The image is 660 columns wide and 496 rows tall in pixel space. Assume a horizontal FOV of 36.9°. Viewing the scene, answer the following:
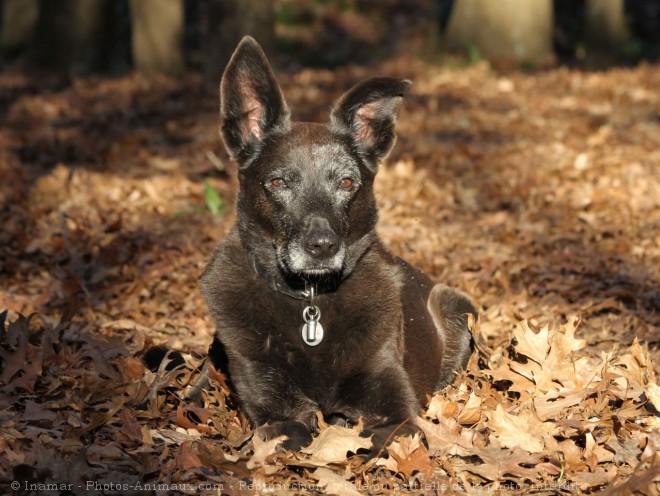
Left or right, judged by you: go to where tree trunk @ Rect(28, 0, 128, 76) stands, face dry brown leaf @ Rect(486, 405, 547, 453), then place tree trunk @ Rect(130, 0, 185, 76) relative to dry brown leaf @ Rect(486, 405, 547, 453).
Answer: left

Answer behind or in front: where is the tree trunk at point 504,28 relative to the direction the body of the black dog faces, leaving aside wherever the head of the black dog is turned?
behind

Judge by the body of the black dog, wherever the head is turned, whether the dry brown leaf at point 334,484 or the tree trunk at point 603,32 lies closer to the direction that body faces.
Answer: the dry brown leaf

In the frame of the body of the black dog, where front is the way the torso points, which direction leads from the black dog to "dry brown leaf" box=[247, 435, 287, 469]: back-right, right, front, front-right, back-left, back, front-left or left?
front

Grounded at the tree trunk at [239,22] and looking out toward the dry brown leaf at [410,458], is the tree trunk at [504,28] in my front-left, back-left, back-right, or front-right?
back-left

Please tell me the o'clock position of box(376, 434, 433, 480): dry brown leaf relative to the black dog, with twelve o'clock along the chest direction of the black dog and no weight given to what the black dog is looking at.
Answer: The dry brown leaf is roughly at 11 o'clock from the black dog.

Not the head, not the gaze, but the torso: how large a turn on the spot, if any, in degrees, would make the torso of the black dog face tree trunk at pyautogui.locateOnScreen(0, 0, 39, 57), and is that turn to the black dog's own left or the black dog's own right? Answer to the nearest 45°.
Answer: approximately 135° to the black dog's own right

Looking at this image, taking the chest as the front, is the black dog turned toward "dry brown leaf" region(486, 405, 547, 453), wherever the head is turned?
no

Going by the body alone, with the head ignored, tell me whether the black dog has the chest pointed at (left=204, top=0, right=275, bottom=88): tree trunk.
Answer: no

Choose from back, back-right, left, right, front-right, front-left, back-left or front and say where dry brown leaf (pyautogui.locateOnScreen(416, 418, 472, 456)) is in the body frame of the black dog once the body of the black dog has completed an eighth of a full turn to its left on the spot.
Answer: front

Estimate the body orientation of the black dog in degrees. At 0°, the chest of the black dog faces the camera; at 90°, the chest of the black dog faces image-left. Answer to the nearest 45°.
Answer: approximately 0°

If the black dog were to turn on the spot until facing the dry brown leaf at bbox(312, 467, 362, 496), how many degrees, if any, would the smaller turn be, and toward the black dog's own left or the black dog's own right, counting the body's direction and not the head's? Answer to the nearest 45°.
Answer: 0° — it already faces it

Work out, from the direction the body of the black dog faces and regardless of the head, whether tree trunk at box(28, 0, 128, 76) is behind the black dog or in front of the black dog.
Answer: behind

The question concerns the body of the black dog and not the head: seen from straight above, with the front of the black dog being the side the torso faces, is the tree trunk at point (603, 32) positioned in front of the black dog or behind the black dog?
behind
